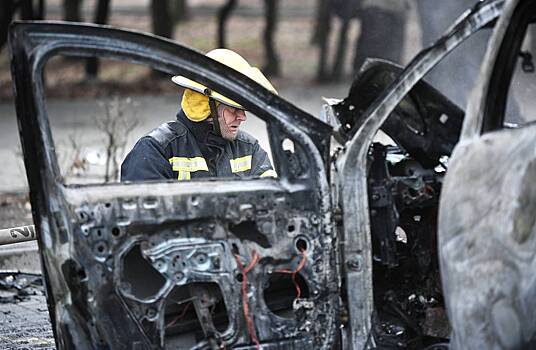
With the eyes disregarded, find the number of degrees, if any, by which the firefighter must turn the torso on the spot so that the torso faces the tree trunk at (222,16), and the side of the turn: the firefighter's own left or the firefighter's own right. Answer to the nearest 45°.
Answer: approximately 135° to the firefighter's own left

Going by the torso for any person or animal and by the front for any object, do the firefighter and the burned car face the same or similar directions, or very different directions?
very different directions

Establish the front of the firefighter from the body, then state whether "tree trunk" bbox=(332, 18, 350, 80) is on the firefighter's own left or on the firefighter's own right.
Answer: on the firefighter's own left

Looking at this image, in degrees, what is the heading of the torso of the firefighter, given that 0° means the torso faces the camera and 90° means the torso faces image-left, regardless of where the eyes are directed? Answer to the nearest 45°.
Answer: approximately 315°
